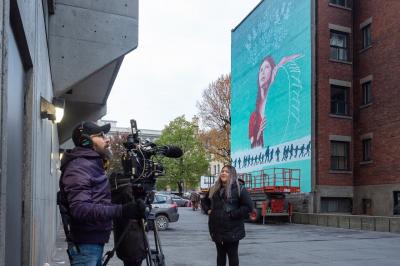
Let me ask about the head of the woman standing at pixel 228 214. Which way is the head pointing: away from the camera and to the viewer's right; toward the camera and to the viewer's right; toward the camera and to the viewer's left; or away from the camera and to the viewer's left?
toward the camera and to the viewer's left

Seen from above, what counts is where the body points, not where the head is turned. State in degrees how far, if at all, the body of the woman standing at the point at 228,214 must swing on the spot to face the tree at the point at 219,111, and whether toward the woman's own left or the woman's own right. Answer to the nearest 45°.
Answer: approximately 135° to the woman's own right

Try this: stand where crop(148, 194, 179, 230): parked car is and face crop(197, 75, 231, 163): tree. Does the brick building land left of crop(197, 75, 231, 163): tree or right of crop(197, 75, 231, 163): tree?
right

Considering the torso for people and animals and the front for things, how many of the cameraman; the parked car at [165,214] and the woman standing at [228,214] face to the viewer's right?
1

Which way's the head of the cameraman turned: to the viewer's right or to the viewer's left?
to the viewer's right

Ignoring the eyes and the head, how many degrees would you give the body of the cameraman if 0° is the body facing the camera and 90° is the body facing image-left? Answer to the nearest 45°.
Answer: approximately 270°

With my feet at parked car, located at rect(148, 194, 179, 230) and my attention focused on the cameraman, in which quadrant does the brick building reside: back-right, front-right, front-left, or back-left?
back-left
